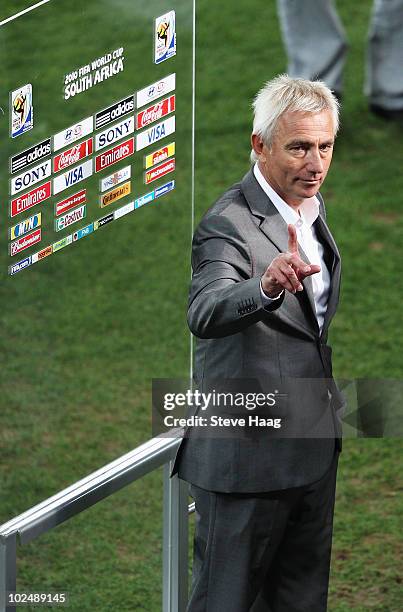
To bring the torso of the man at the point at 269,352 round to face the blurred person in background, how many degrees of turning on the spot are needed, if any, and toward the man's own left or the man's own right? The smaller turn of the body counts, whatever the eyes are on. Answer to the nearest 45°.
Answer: approximately 135° to the man's own left

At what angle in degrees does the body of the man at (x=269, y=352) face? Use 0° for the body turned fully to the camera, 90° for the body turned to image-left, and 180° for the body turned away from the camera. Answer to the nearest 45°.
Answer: approximately 315°
